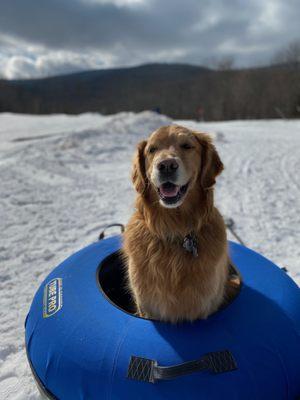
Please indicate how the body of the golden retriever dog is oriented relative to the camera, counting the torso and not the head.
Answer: toward the camera
